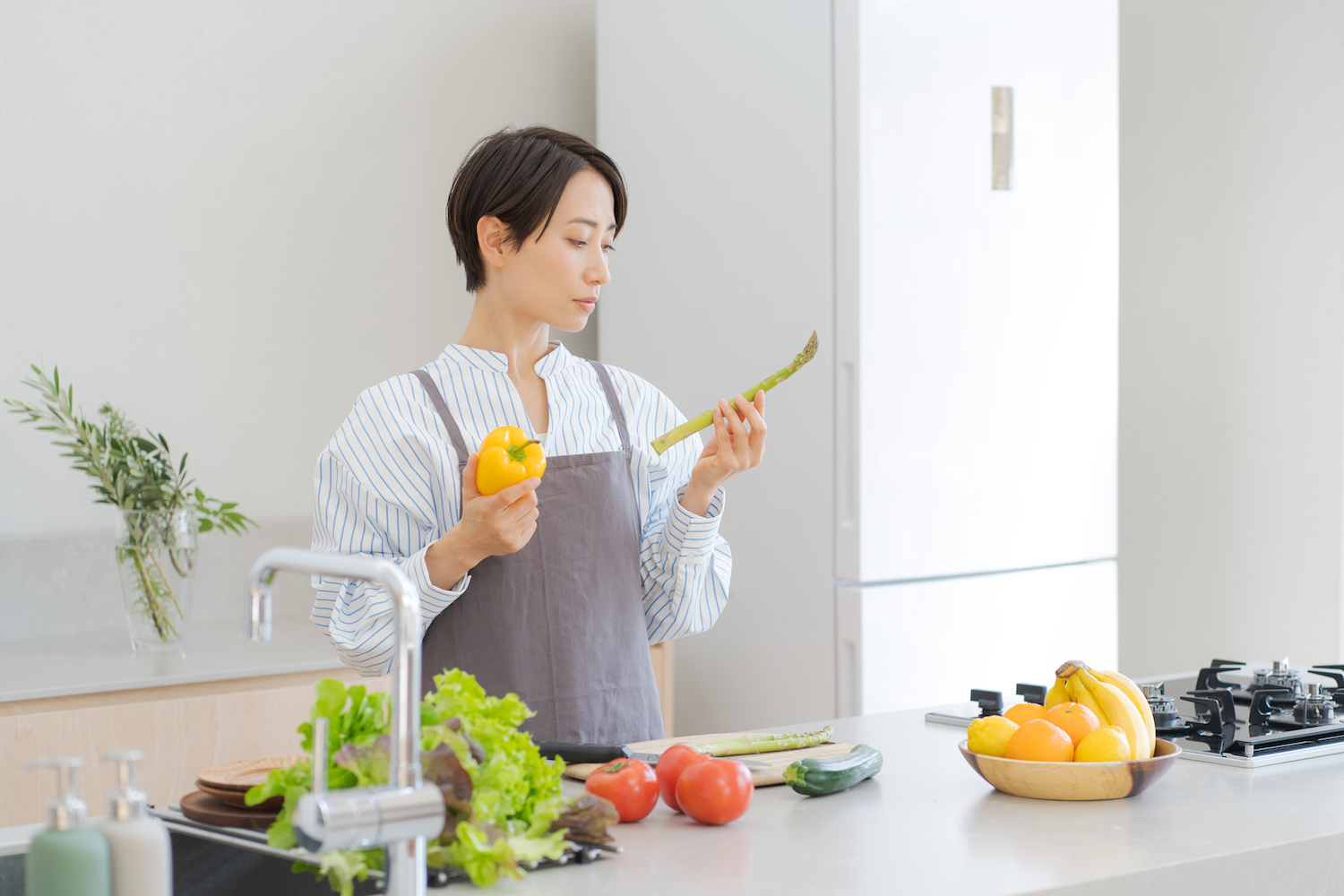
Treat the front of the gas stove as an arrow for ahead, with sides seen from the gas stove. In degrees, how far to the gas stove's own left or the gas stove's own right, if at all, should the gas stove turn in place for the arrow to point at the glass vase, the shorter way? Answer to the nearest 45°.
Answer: approximately 45° to the gas stove's own left

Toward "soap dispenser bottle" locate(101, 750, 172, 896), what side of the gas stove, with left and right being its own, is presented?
left

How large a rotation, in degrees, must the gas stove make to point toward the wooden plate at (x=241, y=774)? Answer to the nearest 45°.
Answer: approximately 90° to its left

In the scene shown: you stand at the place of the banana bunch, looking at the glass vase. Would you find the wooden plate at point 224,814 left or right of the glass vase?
left

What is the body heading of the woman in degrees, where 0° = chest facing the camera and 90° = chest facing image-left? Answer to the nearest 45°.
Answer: approximately 315°

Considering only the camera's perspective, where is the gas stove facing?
facing away from the viewer and to the left of the viewer

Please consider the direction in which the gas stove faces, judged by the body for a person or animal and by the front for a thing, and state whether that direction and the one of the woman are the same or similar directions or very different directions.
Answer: very different directions

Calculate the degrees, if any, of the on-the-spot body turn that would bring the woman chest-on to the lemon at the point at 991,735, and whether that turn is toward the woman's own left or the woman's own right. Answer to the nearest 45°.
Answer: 0° — they already face it

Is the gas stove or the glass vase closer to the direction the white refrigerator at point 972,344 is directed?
the gas stove

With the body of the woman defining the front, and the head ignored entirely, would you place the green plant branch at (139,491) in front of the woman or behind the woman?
behind

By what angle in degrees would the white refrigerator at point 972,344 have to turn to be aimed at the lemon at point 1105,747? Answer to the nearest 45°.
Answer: approximately 45° to its right
